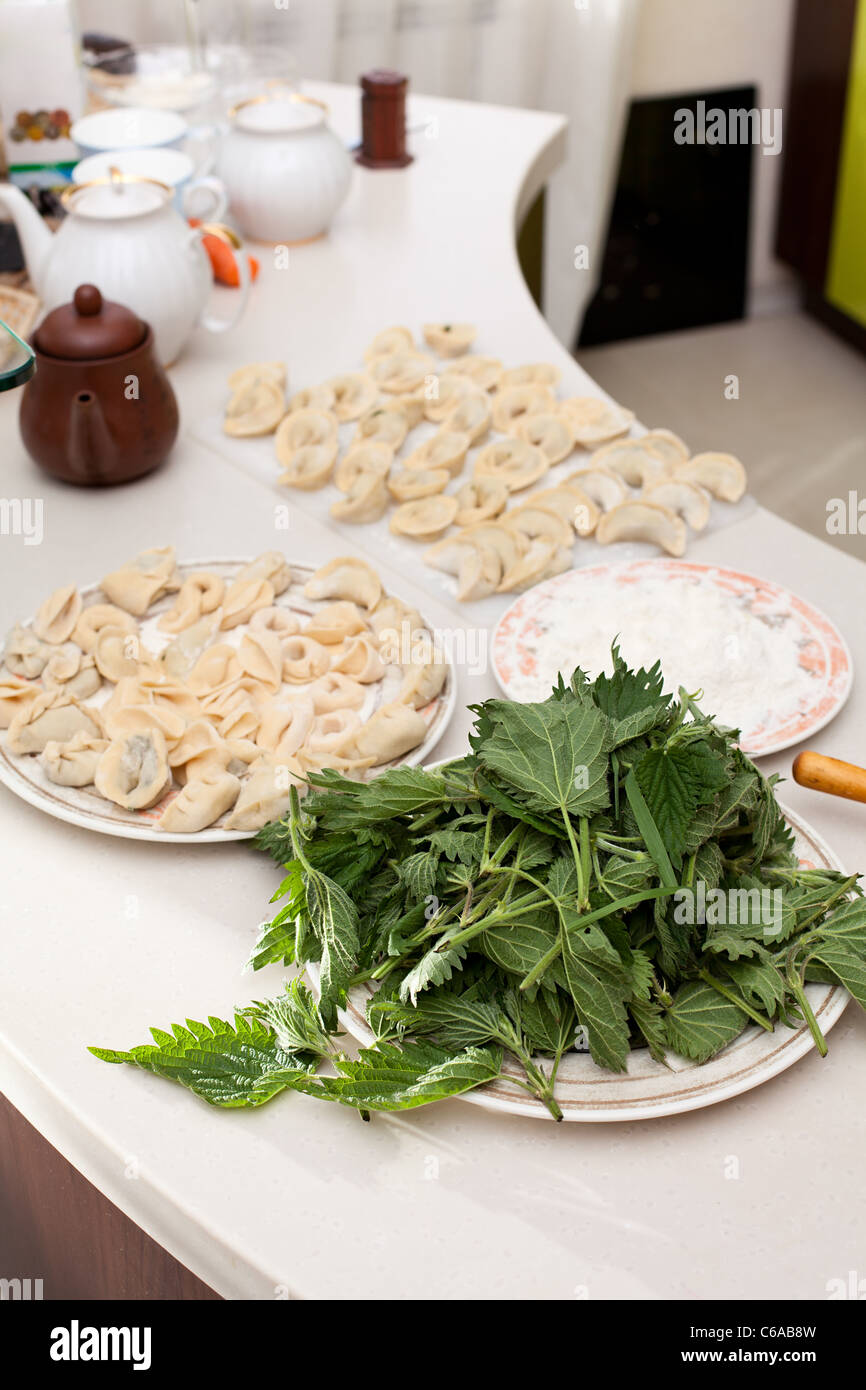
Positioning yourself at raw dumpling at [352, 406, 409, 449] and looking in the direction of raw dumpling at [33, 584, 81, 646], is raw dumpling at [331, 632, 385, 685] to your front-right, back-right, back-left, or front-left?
front-left

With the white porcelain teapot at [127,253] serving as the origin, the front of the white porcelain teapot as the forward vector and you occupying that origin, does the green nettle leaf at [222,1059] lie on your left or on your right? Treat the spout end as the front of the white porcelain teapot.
on your left

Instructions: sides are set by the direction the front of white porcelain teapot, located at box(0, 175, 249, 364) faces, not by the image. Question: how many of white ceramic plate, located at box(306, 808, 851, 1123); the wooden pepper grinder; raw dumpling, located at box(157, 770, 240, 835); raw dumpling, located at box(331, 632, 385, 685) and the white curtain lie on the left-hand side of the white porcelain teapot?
3

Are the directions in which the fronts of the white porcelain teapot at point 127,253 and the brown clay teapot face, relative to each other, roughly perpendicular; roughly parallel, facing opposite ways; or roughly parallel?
roughly perpendicular

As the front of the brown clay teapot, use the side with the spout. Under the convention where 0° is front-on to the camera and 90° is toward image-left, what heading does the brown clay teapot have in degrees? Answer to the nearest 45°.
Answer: approximately 0°

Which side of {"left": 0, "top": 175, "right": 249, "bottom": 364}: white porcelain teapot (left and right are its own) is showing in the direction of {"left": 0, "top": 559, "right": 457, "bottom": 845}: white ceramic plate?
left

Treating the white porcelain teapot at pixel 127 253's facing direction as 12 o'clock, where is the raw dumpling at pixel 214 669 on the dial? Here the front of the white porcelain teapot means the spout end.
The raw dumpling is roughly at 9 o'clock from the white porcelain teapot.

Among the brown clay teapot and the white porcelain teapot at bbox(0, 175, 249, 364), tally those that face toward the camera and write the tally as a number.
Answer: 1

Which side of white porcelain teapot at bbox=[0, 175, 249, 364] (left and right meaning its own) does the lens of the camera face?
left
